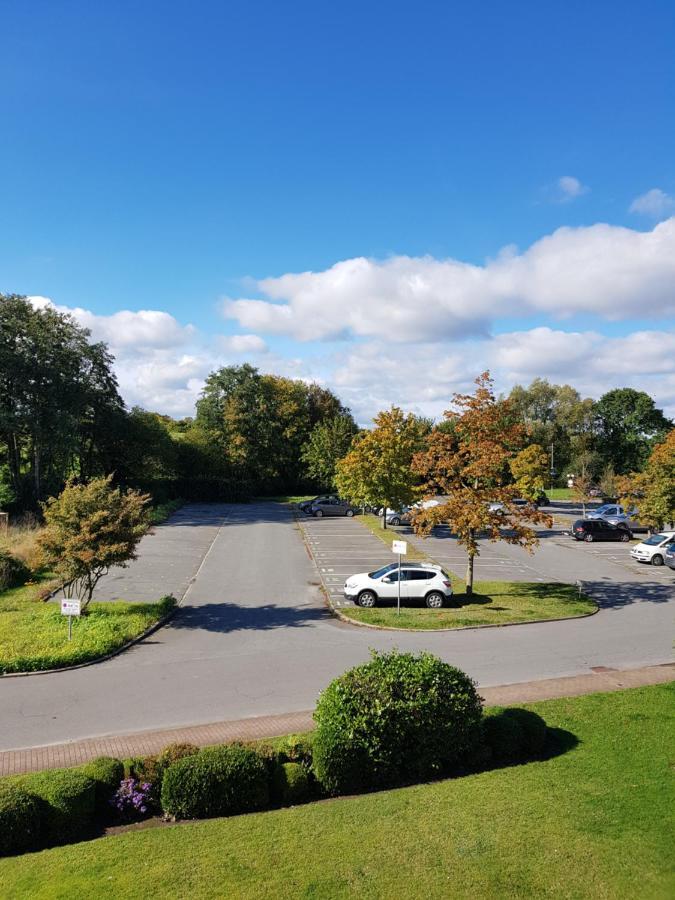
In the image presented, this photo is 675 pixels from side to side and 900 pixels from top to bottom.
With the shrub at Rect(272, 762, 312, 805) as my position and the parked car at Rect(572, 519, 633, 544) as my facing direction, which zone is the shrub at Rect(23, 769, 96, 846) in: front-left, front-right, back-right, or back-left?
back-left

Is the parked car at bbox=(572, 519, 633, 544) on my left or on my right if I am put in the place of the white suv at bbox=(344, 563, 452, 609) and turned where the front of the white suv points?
on my right

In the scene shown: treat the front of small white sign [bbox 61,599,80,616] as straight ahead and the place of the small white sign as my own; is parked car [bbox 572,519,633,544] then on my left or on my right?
on my left

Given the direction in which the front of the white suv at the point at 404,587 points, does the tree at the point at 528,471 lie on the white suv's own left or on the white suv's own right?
on the white suv's own right

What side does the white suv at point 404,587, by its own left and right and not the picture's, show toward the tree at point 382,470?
right

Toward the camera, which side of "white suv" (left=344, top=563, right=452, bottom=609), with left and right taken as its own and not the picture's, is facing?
left

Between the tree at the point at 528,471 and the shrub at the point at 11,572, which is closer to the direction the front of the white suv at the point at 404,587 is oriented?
the shrub

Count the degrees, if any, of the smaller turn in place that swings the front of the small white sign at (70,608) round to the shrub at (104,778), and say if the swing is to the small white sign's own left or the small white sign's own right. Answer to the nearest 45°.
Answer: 0° — it already faces it

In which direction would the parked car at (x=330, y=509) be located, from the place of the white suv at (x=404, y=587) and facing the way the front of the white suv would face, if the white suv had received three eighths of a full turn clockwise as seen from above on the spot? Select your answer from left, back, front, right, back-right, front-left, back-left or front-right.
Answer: front-left

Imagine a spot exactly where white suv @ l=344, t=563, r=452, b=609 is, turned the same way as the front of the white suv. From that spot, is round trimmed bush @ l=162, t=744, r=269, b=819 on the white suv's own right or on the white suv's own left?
on the white suv's own left

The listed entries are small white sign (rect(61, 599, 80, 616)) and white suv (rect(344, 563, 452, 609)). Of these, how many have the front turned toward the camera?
1

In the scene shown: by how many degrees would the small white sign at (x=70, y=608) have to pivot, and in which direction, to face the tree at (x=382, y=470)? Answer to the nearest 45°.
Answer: approximately 135° to its left

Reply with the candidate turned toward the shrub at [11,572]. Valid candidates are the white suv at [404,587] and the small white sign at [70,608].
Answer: the white suv
